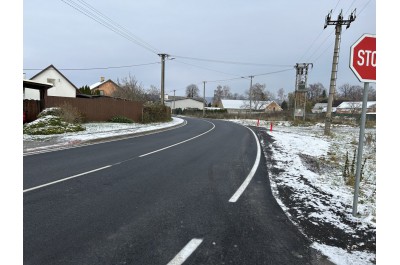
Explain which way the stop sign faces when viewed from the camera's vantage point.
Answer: facing the viewer

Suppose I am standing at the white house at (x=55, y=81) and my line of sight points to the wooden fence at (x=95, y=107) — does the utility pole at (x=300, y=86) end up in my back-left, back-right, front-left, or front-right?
front-left

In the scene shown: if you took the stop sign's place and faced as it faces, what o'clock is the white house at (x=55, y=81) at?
The white house is roughly at 4 o'clock from the stop sign.

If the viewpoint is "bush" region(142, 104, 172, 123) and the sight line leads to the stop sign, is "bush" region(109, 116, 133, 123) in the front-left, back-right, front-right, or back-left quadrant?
front-right

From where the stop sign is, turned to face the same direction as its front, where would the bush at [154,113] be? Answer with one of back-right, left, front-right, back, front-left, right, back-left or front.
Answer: back-right

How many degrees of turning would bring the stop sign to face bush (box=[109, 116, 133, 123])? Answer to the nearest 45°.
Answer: approximately 135° to its right

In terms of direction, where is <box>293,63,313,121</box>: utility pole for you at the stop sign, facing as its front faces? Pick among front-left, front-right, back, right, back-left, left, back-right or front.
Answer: back

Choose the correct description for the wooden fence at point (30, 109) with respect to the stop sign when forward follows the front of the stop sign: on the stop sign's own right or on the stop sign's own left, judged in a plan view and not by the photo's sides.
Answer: on the stop sign's own right

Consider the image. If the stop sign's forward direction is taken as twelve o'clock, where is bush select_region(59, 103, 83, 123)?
The bush is roughly at 4 o'clock from the stop sign.
